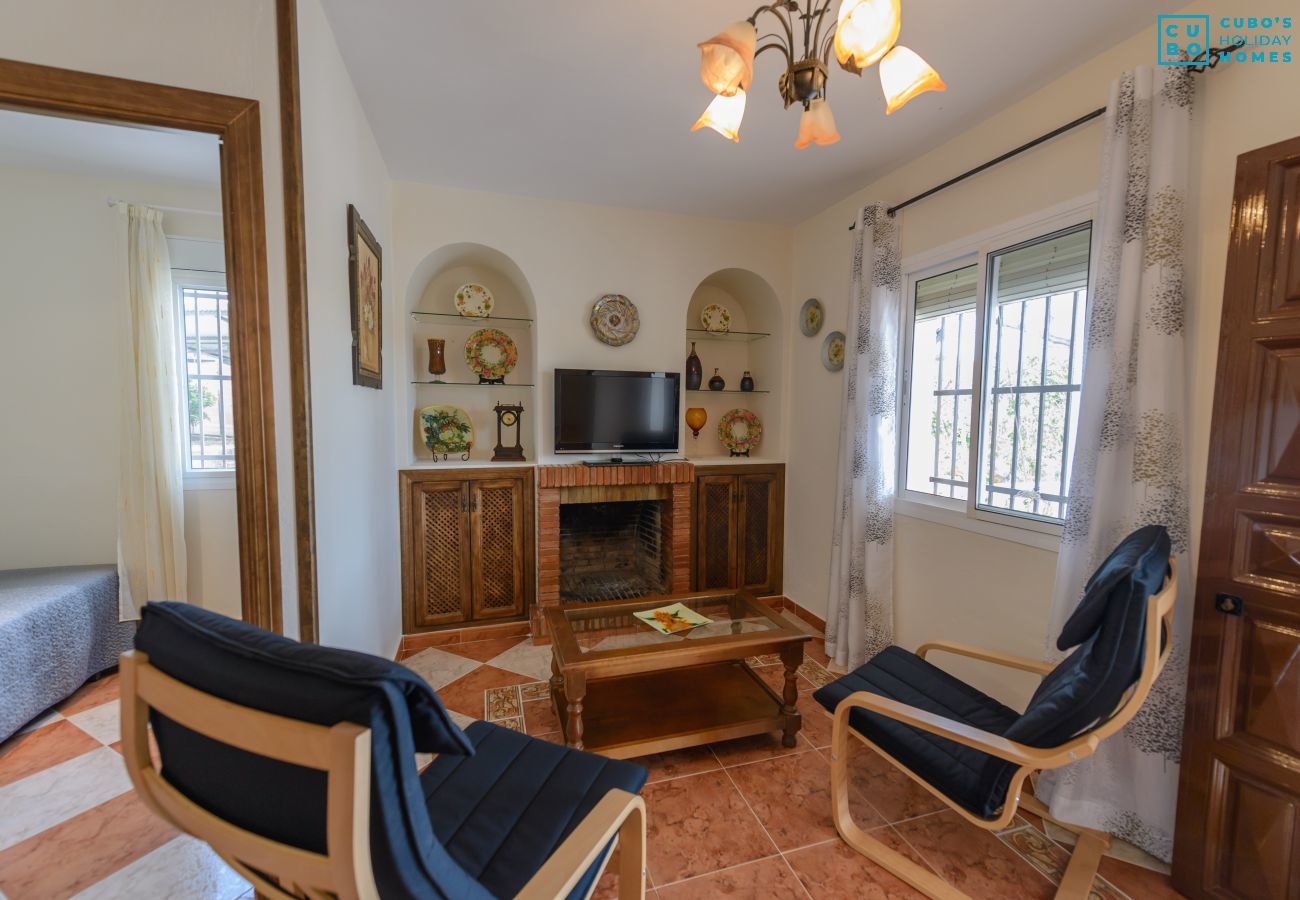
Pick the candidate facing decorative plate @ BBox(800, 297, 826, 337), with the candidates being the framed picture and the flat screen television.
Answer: the framed picture

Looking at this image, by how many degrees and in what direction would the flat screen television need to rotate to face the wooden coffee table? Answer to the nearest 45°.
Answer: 0° — it already faces it

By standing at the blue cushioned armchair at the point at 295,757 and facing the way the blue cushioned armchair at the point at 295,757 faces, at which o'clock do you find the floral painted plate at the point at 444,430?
The floral painted plate is roughly at 11 o'clock from the blue cushioned armchair.

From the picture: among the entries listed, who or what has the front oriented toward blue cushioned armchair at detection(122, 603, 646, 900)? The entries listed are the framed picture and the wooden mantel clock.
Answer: the wooden mantel clock

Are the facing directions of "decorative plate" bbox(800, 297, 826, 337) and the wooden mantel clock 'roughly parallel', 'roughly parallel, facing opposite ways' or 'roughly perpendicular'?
roughly perpendicular

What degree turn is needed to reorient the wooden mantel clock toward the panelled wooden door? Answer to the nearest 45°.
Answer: approximately 45° to its left

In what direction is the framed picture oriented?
to the viewer's right

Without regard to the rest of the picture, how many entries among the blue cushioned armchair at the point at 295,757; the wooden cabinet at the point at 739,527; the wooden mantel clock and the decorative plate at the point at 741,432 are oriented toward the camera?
3
